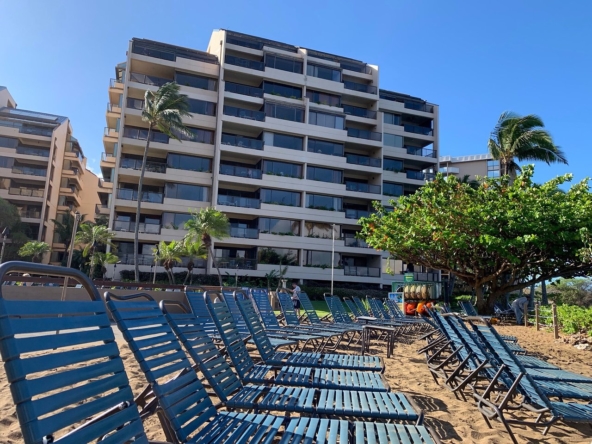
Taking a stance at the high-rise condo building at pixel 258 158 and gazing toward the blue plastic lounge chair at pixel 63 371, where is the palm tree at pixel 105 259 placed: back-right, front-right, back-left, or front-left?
front-right

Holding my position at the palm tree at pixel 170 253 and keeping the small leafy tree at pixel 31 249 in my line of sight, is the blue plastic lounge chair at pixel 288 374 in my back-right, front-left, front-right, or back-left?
back-left

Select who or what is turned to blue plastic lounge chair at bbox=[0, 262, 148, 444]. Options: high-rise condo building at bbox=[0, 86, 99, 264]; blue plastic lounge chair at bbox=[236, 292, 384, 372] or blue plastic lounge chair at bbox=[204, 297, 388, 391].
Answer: the high-rise condo building

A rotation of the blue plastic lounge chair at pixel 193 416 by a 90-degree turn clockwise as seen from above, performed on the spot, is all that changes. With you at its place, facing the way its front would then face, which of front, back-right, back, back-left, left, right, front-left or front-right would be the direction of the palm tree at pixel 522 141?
back-left

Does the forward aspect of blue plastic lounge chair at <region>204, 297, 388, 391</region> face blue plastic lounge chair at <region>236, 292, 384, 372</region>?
no

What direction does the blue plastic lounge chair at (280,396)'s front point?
to the viewer's right

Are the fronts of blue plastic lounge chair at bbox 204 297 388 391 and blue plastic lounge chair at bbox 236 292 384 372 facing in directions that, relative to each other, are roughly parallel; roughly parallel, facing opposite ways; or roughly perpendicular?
roughly parallel

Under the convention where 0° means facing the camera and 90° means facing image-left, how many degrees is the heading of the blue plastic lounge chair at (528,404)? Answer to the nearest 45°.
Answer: approximately 270°

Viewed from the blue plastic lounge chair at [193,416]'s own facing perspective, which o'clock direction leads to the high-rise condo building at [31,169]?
The high-rise condo building is roughly at 8 o'clock from the blue plastic lounge chair.

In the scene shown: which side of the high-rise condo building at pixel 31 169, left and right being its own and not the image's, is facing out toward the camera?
front

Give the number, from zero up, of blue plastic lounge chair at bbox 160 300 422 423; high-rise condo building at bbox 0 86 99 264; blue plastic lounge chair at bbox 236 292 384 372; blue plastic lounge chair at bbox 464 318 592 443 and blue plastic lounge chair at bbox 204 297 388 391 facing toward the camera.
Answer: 1

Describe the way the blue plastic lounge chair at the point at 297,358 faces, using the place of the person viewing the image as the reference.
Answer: facing to the right of the viewer

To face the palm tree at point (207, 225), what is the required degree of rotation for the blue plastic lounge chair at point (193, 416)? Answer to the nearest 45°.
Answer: approximately 90° to its left

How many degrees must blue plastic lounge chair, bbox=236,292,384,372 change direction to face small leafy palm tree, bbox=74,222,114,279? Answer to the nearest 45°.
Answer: approximately 135° to its left

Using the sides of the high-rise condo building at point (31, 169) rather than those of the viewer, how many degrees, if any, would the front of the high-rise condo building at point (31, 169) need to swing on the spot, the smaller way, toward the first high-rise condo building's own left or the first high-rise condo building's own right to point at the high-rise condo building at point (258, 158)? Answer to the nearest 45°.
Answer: approximately 45° to the first high-rise condo building's own left

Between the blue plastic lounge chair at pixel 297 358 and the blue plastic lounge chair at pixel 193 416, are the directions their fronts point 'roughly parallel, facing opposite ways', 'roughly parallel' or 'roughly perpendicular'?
roughly parallel
